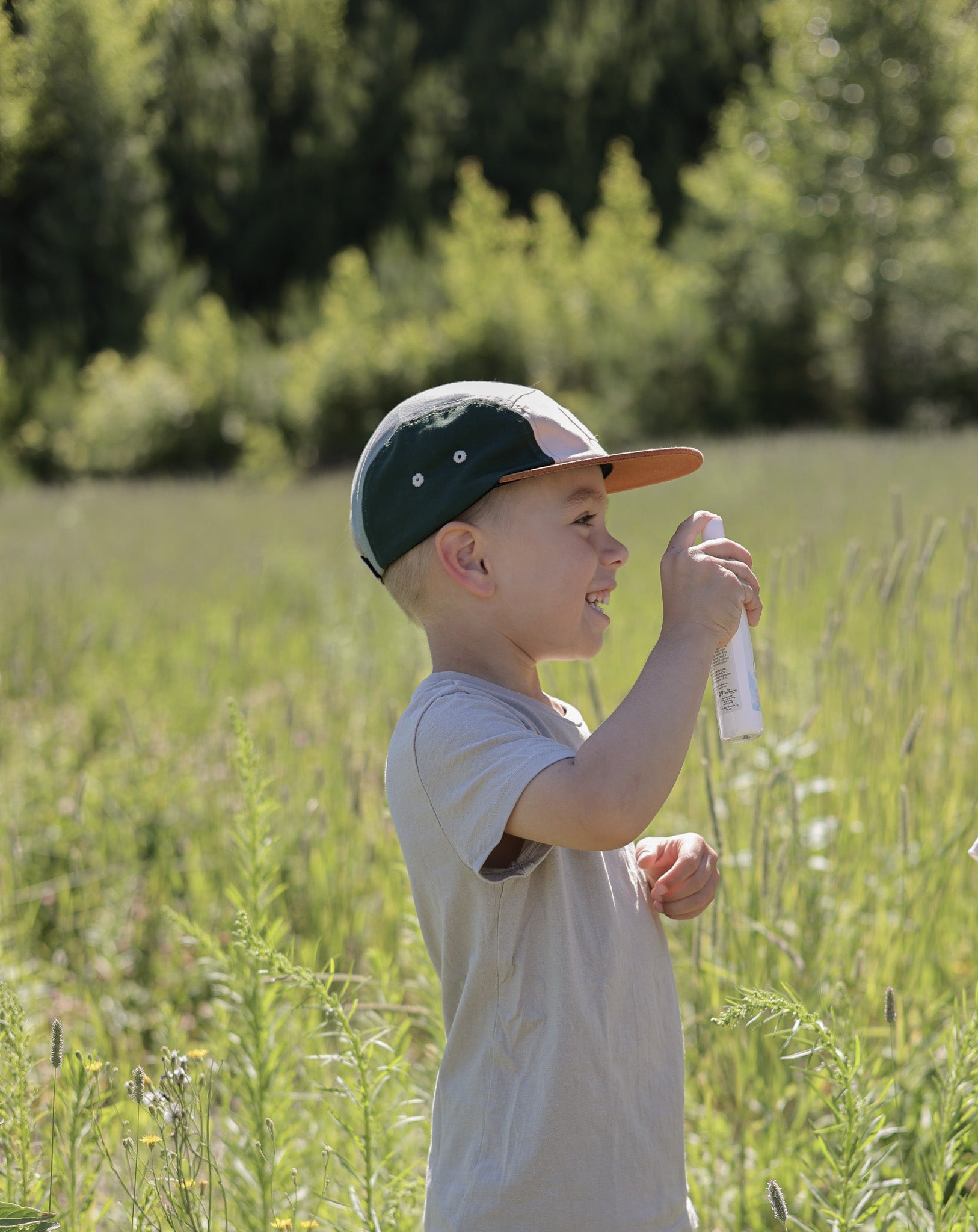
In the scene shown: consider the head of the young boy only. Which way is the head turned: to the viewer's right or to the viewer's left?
to the viewer's right

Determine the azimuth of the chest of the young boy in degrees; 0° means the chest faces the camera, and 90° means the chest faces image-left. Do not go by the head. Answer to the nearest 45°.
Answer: approximately 270°
